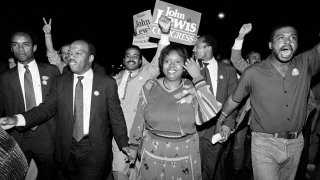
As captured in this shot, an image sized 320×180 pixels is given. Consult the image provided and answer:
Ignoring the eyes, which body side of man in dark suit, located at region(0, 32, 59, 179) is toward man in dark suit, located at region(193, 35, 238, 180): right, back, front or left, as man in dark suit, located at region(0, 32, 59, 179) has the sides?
left

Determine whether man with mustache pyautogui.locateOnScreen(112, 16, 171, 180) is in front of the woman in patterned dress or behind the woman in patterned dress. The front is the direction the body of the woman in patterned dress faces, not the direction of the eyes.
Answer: behind

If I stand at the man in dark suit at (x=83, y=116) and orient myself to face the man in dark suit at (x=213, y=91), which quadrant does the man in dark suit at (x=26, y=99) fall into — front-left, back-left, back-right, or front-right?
back-left

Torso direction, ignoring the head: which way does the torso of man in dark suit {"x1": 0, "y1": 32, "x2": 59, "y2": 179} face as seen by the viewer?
toward the camera

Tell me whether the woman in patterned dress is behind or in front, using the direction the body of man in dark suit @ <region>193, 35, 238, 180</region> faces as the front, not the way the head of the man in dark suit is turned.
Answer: in front

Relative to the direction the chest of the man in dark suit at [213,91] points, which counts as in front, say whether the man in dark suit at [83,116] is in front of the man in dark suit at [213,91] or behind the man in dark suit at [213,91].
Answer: in front

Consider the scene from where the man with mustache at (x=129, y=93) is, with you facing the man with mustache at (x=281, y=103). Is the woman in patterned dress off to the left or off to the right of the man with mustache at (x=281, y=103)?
right

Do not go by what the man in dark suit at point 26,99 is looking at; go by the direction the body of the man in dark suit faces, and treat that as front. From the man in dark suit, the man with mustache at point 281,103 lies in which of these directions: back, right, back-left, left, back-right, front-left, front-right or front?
front-left

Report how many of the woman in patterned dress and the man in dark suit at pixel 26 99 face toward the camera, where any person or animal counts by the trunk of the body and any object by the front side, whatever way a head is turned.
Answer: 2

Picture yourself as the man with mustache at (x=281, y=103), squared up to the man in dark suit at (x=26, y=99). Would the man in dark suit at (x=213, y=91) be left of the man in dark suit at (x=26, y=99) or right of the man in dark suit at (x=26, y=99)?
right

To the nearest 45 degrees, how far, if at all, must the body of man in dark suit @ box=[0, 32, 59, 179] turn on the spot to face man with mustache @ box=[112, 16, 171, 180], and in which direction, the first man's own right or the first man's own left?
approximately 90° to the first man's own left

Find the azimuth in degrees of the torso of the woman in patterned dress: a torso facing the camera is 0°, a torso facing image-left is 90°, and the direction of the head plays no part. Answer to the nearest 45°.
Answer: approximately 0°

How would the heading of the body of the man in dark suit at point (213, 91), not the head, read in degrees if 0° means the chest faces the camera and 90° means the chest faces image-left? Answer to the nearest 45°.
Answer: approximately 45°
